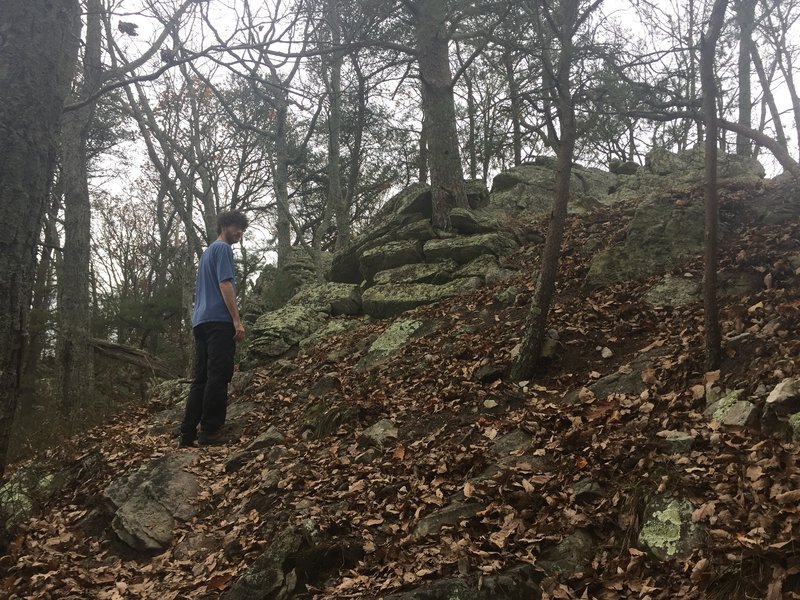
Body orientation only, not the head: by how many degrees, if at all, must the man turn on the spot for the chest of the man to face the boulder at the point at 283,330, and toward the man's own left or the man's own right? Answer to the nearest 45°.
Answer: approximately 45° to the man's own left

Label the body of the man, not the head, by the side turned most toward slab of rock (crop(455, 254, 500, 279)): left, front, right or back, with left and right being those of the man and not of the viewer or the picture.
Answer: front

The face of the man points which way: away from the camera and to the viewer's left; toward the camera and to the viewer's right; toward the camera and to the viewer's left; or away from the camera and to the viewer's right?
toward the camera and to the viewer's right

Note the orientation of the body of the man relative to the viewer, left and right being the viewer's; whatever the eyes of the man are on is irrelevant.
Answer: facing away from the viewer and to the right of the viewer

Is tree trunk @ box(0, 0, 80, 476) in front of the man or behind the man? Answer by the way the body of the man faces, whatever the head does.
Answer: behind

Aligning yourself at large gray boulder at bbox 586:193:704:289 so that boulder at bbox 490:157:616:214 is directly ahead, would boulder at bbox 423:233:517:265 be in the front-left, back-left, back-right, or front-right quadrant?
front-left

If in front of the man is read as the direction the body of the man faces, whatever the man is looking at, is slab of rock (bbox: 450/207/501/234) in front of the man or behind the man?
in front
